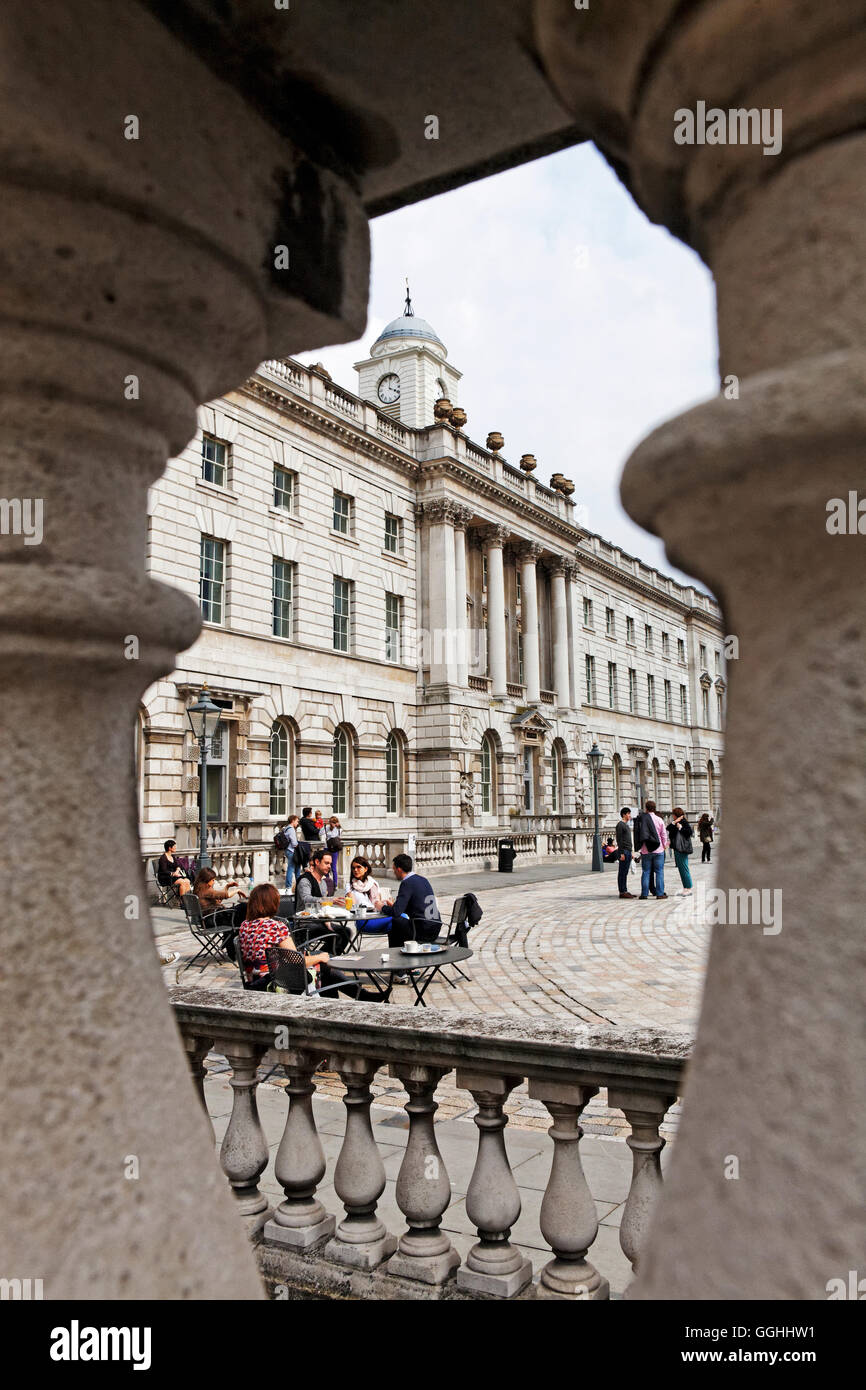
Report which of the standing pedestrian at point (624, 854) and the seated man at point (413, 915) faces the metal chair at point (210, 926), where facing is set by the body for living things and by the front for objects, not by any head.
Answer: the seated man

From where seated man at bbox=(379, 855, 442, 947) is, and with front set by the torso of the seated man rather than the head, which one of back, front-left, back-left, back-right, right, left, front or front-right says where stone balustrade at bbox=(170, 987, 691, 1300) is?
back-left

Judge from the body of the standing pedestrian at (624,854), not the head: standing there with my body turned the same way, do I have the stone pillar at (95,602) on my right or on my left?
on my right

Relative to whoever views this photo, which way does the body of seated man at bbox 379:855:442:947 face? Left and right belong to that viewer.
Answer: facing away from the viewer and to the left of the viewer

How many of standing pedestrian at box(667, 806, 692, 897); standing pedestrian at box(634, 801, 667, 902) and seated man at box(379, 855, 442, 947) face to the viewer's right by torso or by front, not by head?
0
